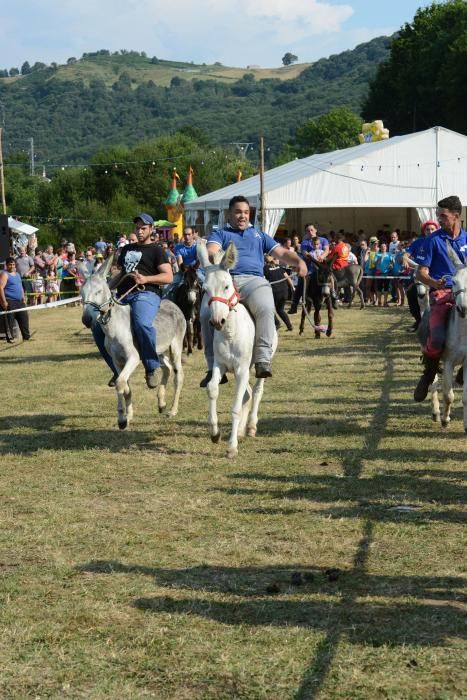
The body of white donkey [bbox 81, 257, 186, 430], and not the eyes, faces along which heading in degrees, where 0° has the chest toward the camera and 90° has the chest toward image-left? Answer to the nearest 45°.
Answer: approximately 45°

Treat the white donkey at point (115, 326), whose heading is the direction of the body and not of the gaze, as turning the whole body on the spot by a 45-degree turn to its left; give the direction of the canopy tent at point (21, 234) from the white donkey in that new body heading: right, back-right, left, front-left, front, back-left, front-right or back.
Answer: back

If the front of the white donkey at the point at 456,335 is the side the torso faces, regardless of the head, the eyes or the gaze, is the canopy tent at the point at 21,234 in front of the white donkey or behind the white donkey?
behind

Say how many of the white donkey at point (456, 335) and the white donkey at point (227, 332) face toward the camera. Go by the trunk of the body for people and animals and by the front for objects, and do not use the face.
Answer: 2

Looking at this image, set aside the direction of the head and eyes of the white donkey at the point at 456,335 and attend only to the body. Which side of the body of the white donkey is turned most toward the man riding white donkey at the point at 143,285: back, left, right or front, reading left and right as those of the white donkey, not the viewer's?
right

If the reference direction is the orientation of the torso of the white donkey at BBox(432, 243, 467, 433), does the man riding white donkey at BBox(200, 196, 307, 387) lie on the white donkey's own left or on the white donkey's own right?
on the white donkey's own right

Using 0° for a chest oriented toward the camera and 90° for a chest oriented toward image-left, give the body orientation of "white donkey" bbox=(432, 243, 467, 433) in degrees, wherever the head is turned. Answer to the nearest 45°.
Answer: approximately 0°
